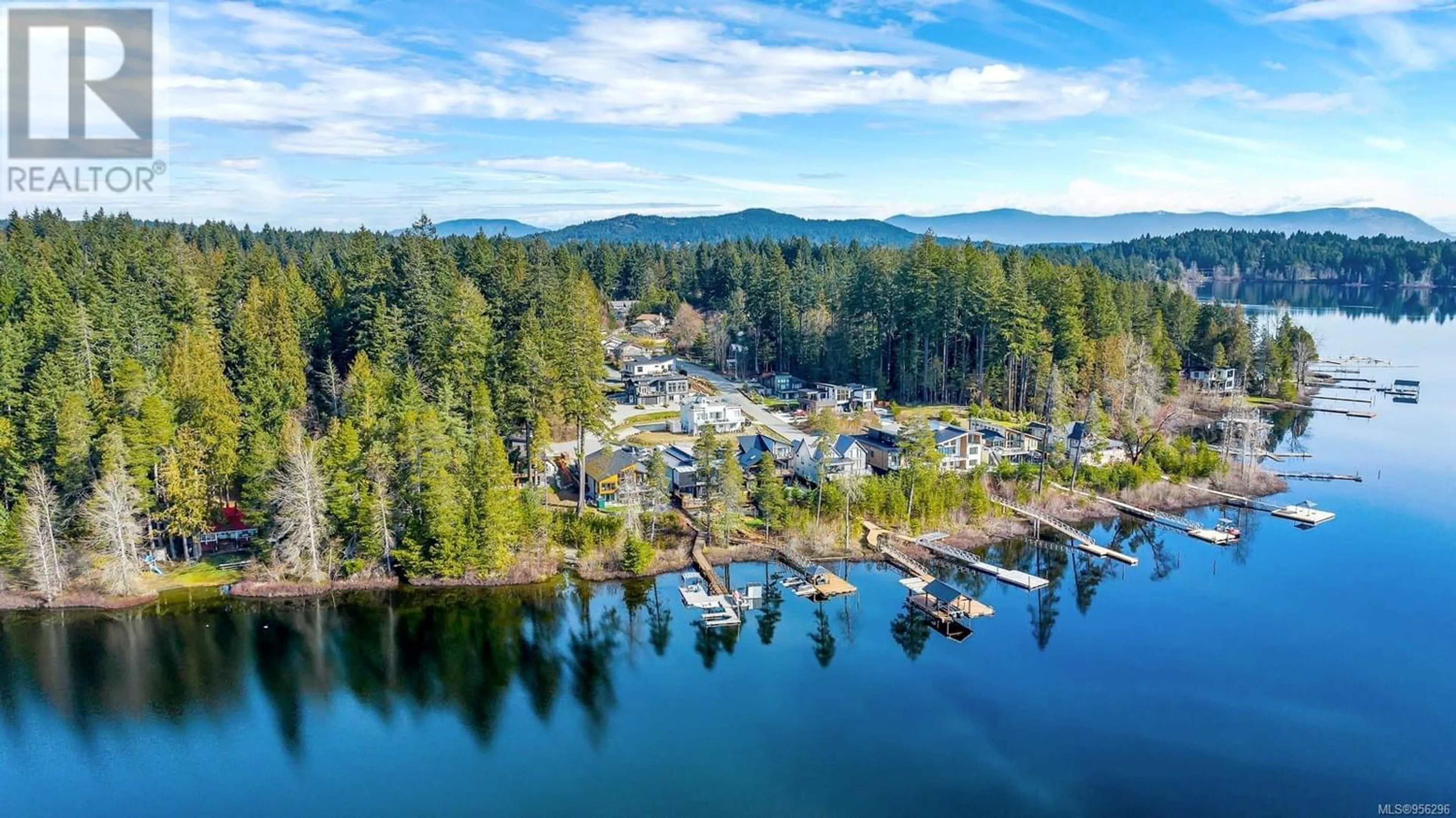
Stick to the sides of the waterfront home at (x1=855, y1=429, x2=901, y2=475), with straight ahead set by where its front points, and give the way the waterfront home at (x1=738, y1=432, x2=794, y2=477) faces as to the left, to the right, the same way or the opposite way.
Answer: the same way

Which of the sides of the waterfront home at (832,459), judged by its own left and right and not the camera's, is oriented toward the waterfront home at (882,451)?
left

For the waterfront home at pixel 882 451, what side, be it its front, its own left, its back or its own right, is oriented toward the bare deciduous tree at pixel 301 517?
right

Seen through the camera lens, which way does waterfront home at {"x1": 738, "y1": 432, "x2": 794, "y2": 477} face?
facing the viewer and to the right of the viewer

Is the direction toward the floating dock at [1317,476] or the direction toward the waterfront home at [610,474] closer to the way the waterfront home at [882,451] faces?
the floating dock

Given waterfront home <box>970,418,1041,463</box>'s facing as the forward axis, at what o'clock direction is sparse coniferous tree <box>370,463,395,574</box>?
The sparse coniferous tree is roughly at 3 o'clock from the waterfront home.

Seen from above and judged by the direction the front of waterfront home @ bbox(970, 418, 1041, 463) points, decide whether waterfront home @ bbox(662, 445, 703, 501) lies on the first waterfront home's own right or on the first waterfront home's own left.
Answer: on the first waterfront home's own right

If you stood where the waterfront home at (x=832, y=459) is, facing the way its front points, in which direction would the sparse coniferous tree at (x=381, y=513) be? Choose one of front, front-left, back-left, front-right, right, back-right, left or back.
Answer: right

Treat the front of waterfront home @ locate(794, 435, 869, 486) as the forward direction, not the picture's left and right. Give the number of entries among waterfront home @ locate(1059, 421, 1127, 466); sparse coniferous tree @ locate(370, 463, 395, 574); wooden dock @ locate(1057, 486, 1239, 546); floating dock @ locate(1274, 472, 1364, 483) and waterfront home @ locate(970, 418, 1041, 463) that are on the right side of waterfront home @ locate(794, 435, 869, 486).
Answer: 1

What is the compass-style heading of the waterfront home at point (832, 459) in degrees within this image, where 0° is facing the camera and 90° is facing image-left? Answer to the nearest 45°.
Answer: approximately 315°

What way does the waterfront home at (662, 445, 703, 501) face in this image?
toward the camera

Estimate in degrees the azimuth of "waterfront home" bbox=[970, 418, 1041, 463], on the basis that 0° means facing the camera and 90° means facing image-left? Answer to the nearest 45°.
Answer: approximately 315°

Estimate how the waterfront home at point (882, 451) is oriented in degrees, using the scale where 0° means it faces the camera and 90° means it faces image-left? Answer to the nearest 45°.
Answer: approximately 315°

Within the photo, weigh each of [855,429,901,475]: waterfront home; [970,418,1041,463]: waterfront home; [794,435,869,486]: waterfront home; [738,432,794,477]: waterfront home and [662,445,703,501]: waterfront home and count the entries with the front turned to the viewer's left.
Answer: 0
